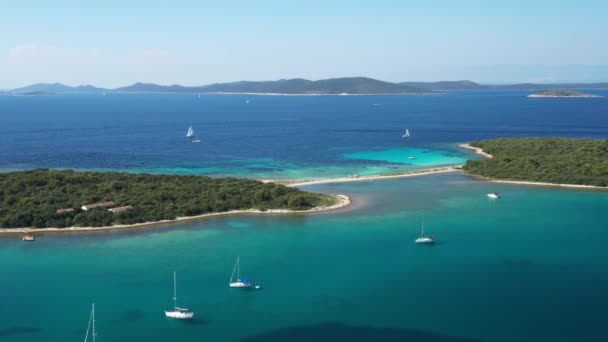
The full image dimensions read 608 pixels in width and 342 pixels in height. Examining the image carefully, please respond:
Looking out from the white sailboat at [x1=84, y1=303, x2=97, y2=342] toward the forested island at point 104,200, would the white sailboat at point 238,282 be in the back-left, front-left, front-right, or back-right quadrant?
front-right

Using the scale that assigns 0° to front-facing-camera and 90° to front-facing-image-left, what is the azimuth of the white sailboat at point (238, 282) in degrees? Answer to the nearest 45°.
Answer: approximately 90°

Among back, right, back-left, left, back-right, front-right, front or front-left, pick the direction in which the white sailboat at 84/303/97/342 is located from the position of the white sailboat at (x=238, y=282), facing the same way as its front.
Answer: front-left

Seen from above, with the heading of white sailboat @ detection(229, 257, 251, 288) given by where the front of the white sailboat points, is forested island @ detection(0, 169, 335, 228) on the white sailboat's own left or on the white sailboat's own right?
on the white sailboat's own right
